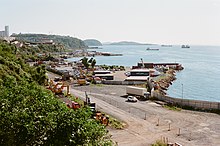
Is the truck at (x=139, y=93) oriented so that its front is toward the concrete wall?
yes
